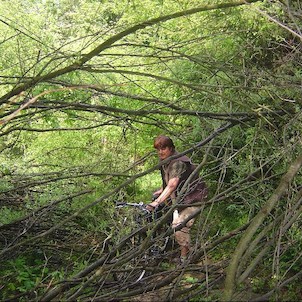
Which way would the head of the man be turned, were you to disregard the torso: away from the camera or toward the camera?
toward the camera

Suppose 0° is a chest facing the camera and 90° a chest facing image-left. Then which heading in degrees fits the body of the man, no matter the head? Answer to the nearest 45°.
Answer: approximately 90°
